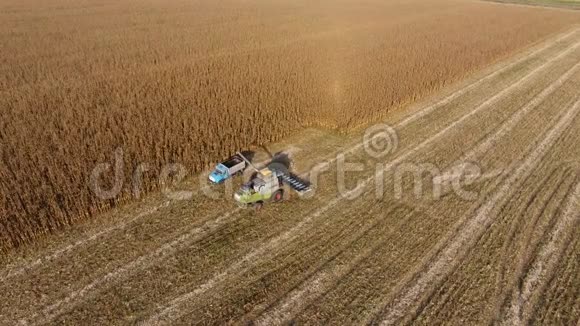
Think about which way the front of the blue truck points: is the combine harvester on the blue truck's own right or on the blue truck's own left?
on the blue truck's own left

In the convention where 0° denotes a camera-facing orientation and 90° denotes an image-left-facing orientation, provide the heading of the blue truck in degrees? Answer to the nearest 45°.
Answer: approximately 45°
